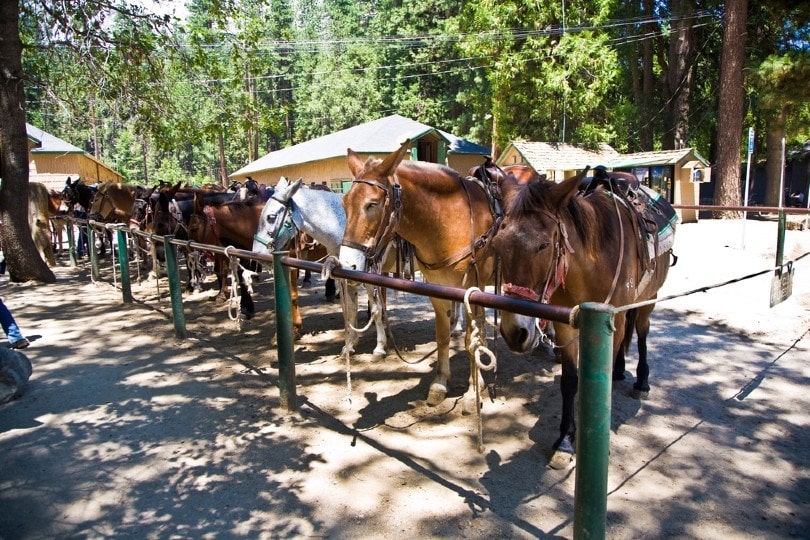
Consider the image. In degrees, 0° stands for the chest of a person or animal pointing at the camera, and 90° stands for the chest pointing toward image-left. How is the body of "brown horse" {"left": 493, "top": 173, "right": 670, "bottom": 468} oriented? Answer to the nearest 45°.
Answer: approximately 45°

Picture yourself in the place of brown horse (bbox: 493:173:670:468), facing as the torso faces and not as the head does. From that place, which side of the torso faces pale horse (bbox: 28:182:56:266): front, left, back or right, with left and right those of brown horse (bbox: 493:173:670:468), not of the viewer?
right

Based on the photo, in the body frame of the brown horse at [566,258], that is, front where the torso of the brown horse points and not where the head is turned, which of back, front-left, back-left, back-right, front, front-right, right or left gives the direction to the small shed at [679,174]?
back-right

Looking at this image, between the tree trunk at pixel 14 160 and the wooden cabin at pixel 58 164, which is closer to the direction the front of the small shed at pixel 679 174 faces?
the tree trunk

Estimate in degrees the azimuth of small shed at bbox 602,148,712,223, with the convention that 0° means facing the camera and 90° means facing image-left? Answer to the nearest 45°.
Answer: approximately 45°

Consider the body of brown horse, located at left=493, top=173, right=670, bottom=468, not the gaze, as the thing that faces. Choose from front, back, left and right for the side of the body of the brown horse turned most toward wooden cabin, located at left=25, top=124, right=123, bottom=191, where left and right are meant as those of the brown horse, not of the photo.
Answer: right

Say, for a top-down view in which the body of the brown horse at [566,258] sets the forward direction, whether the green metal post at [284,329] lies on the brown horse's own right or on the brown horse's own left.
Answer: on the brown horse's own right
